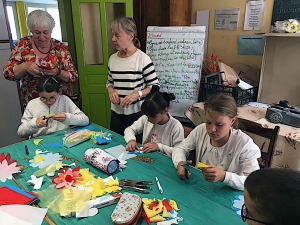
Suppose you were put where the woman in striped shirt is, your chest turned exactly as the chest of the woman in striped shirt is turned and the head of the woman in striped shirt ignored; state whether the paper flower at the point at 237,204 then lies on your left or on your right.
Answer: on your left

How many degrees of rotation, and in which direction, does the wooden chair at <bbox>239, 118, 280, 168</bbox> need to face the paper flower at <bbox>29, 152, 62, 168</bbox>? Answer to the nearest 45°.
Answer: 0° — it already faces it

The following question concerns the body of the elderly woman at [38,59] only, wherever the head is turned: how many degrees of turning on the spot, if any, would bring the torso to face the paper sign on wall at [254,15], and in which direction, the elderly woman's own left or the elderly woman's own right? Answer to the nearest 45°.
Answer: approximately 90° to the elderly woman's own left

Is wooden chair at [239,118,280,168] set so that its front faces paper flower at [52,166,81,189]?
yes

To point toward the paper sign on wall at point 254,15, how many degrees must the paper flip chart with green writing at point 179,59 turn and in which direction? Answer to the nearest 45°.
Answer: approximately 90° to its left

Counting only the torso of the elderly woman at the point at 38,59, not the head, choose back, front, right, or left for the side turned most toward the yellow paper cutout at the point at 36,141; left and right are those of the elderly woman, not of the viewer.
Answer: front

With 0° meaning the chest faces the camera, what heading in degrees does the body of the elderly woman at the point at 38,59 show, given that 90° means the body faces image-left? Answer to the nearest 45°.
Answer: approximately 0°

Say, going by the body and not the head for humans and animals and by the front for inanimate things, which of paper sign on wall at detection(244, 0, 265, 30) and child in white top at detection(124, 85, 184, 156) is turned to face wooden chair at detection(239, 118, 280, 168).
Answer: the paper sign on wall

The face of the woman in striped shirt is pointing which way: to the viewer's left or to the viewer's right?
to the viewer's left

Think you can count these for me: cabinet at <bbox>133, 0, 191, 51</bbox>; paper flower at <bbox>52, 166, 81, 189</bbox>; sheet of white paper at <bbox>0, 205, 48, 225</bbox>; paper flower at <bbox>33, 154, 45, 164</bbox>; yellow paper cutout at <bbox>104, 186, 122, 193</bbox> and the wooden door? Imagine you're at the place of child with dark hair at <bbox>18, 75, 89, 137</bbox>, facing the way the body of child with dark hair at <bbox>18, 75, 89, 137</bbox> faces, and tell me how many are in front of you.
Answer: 4

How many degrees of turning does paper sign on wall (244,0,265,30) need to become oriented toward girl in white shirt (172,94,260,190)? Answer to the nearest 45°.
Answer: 0° — it already faces them

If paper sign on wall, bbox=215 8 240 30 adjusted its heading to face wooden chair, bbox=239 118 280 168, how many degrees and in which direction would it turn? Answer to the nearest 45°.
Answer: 0° — it already faces it

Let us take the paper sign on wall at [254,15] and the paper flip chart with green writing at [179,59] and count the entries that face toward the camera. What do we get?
2

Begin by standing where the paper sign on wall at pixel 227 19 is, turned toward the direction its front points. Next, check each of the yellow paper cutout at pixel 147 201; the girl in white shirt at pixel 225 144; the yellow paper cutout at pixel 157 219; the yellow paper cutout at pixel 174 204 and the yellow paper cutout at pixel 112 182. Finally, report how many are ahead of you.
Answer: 5

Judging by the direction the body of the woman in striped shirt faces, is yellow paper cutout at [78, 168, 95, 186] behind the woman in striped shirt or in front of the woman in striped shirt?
in front
